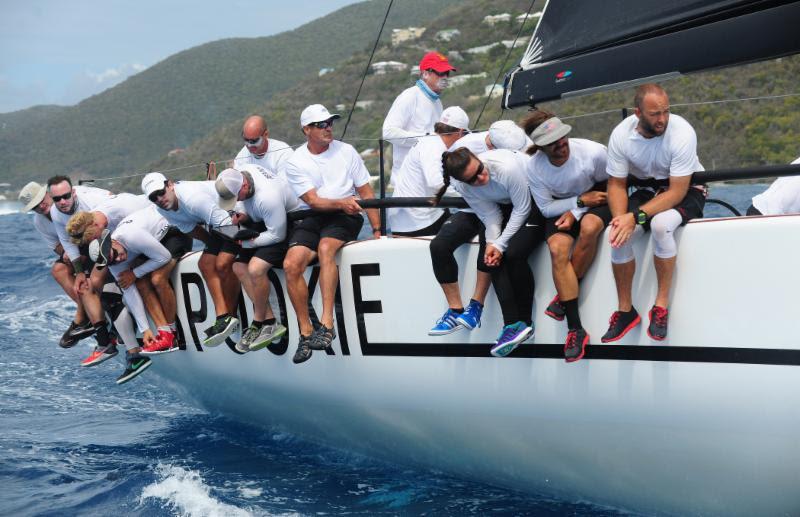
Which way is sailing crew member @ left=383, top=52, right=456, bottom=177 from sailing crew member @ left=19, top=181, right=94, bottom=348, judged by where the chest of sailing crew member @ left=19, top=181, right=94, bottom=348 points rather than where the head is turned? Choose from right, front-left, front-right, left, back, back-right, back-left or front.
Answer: left

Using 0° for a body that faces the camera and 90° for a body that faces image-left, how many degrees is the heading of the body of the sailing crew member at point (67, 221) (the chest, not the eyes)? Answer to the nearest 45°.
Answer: approximately 45°

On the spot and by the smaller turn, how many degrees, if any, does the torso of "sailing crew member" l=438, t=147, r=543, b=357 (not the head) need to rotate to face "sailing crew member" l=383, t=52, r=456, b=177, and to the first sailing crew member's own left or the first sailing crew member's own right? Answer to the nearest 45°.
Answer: approximately 135° to the first sailing crew member's own right

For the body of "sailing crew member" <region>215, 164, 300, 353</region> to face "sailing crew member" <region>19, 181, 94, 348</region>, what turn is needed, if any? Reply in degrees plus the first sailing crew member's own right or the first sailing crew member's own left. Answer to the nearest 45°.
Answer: approximately 90° to the first sailing crew member's own right

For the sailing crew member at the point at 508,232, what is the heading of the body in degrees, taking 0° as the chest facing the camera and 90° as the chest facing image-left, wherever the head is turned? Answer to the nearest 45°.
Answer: approximately 45°

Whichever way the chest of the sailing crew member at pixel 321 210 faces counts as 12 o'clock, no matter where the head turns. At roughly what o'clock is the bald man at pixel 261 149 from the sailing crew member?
The bald man is roughly at 5 o'clock from the sailing crew member.

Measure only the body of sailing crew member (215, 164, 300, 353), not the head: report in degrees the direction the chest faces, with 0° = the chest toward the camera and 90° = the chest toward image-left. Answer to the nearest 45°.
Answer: approximately 45°

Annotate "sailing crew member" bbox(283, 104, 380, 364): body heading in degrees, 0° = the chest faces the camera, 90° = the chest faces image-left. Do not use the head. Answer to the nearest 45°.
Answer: approximately 0°
